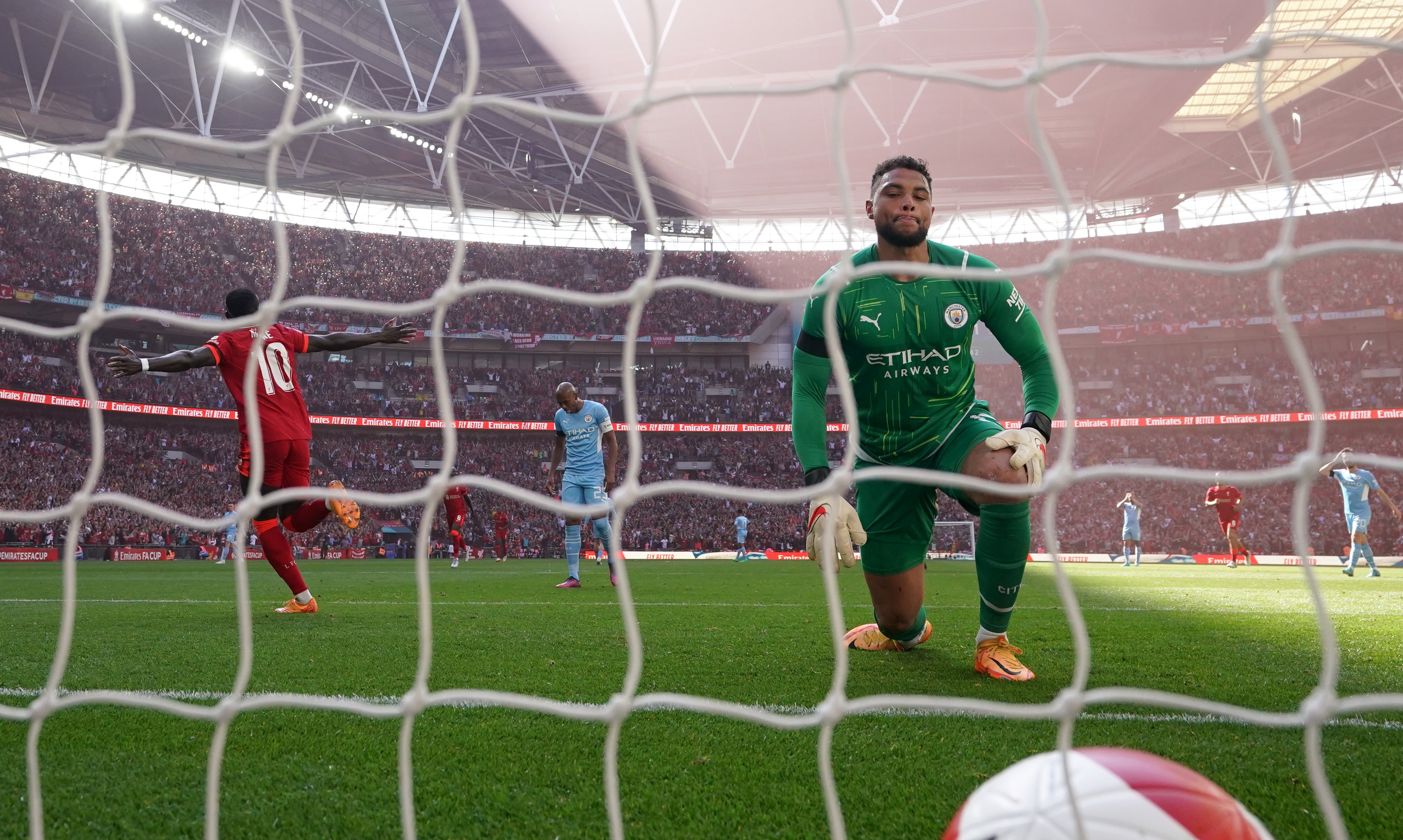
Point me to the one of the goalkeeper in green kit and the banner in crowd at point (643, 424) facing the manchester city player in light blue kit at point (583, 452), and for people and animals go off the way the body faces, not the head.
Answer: the banner in crowd

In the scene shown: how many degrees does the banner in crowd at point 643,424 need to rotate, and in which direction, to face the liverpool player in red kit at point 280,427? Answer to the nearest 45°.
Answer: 0° — it already faces them

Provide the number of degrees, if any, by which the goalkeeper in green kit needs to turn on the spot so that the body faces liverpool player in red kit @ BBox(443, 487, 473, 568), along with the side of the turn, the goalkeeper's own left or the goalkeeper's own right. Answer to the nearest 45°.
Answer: approximately 135° to the goalkeeper's own right

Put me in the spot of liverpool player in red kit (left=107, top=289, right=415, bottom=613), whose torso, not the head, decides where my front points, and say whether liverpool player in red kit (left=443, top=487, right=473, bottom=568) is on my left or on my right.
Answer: on my right

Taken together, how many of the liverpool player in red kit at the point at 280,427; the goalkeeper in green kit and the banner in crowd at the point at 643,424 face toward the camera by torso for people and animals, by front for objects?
2

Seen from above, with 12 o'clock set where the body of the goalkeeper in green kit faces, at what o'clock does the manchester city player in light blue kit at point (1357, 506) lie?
The manchester city player in light blue kit is roughly at 7 o'clock from the goalkeeper in green kit.

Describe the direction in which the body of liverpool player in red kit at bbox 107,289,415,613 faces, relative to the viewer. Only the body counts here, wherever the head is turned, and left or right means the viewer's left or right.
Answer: facing away from the viewer and to the left of the viewer

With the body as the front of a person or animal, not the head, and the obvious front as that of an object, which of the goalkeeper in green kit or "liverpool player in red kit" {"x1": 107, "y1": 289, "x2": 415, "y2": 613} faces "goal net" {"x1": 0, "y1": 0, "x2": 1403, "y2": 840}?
the goalkeeper in green kit
